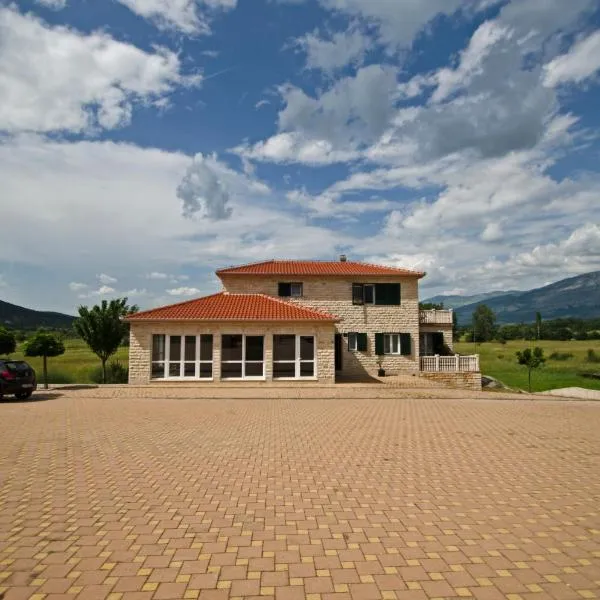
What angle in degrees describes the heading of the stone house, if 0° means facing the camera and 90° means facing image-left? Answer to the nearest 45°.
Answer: approximately 0°

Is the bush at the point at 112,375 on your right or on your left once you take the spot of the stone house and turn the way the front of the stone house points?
on your right

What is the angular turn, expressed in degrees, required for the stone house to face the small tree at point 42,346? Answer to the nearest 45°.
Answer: approximately 90° to its right

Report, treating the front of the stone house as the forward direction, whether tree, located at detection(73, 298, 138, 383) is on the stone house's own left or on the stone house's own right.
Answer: on the stone house's own right

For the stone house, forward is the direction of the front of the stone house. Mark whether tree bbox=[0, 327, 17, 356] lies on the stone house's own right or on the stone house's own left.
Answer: on the stone house's own right

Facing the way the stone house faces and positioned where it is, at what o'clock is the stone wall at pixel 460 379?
The stone wall is roughly at 9 o'clock from the stone house.
